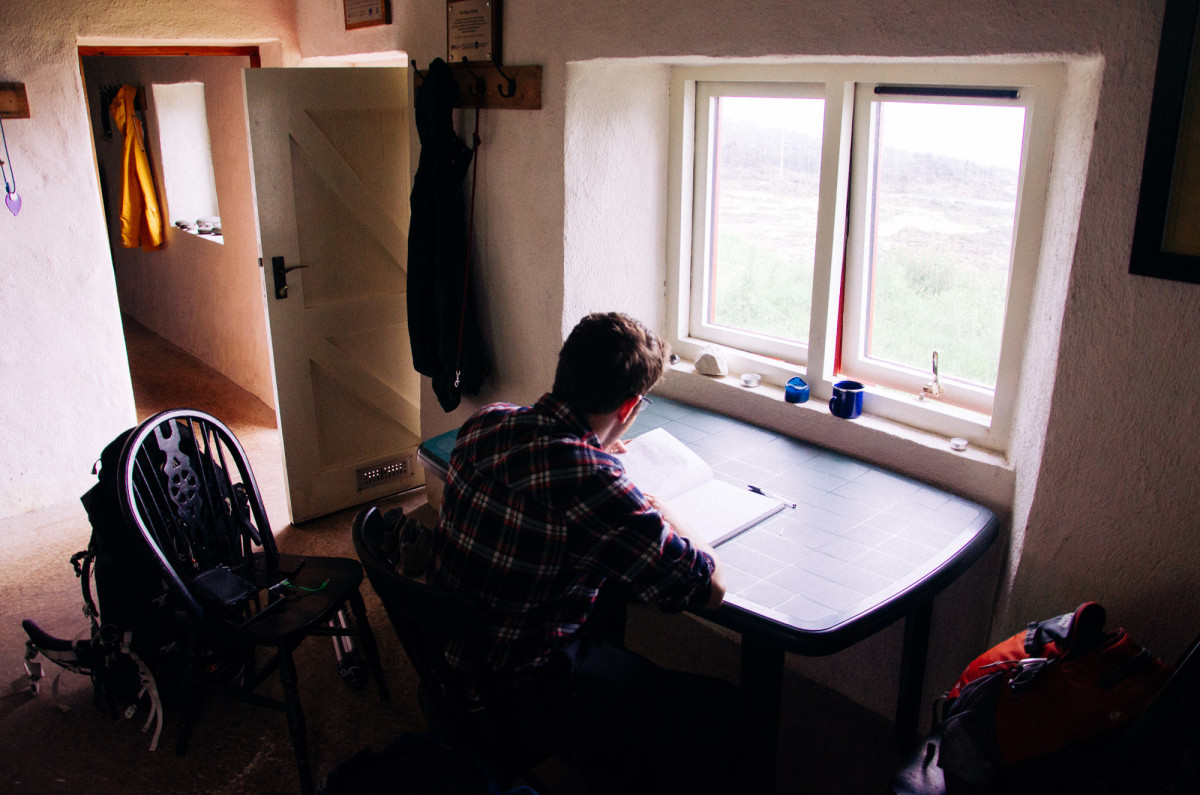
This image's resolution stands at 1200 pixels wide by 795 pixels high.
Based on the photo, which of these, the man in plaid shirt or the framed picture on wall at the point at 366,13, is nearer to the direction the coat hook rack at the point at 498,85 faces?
the man in plaid shirt

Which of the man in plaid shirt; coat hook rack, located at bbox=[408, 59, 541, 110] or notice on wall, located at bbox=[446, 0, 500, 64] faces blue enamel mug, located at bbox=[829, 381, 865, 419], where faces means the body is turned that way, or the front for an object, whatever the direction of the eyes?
the man in plaid shirt

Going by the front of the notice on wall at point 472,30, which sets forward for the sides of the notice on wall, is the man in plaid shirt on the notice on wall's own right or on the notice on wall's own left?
on the notice on wall's own left

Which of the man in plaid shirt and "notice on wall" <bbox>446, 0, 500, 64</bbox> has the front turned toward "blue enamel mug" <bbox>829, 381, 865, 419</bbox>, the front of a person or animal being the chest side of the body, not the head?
the man in plaid shirt

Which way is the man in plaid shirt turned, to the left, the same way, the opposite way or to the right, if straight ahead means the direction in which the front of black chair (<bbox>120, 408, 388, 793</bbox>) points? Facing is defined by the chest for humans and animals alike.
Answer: to the left

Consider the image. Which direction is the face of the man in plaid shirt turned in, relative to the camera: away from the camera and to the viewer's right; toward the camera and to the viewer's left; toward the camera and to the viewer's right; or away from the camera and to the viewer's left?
away from the camera and to the viewer's right

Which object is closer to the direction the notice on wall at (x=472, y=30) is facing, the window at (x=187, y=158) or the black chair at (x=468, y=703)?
the black chair

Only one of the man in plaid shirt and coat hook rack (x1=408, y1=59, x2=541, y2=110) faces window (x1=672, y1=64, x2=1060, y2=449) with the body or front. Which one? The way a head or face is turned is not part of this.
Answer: the man in plaid shirt

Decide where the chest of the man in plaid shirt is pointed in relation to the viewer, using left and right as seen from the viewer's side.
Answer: facing away from the viewer and to the right of the viewer

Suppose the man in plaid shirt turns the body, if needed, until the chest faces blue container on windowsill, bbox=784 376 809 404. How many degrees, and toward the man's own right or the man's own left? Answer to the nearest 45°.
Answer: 0° — they already face it

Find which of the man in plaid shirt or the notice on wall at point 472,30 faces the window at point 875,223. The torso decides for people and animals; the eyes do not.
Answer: the man in plaid shirt

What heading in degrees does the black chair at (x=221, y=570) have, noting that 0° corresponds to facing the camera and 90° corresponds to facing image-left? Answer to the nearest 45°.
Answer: approximately 315°
